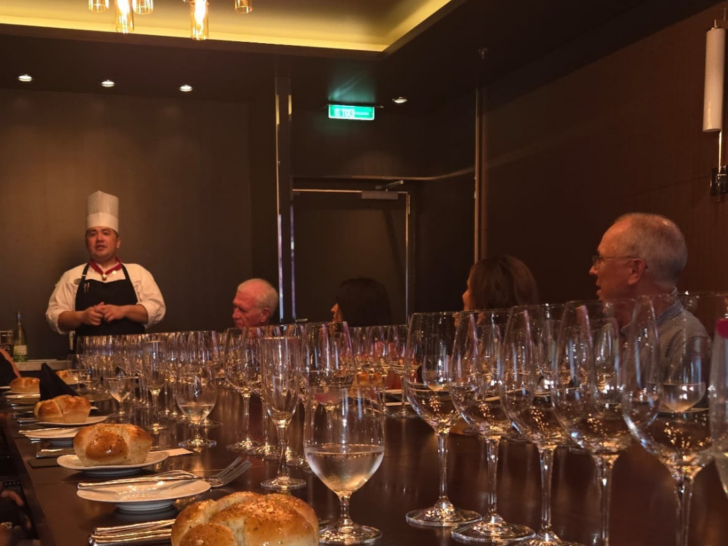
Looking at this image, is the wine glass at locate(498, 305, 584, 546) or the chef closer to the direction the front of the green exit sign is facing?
the wine glass

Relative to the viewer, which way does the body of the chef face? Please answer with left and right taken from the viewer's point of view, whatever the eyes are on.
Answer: facing the viewer

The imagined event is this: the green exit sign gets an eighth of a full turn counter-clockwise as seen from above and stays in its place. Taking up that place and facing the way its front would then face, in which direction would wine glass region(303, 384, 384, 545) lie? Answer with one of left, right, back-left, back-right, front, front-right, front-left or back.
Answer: front-right

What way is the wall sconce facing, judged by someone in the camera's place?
facing to the left of the viewer

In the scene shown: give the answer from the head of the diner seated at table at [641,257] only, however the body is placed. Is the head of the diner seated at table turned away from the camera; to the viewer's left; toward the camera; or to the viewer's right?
to the viewer's left

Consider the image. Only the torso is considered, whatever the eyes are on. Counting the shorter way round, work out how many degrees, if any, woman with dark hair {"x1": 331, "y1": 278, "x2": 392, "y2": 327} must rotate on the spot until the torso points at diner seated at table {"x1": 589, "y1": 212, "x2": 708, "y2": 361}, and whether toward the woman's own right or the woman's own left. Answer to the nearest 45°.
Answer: approximately 180°

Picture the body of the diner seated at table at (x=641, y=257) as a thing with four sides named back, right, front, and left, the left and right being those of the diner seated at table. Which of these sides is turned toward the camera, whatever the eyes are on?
left

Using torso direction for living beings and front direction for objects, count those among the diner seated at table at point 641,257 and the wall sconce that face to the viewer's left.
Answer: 2

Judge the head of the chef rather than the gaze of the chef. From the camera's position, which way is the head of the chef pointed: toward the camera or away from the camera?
toward the camera

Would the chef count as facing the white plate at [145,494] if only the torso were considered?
yes

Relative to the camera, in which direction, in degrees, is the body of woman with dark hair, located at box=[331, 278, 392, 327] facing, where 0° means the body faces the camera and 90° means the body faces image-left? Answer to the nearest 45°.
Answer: approximately 135°

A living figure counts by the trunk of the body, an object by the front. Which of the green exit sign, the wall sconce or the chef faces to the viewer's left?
the wall sconce

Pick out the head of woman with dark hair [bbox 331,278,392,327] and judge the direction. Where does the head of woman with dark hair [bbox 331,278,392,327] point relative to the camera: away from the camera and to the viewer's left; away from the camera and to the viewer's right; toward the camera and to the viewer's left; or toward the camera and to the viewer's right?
away from the camera and to the viewer's left

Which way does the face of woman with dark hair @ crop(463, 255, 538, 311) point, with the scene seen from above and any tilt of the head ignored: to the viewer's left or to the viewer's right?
to the viewer's left
